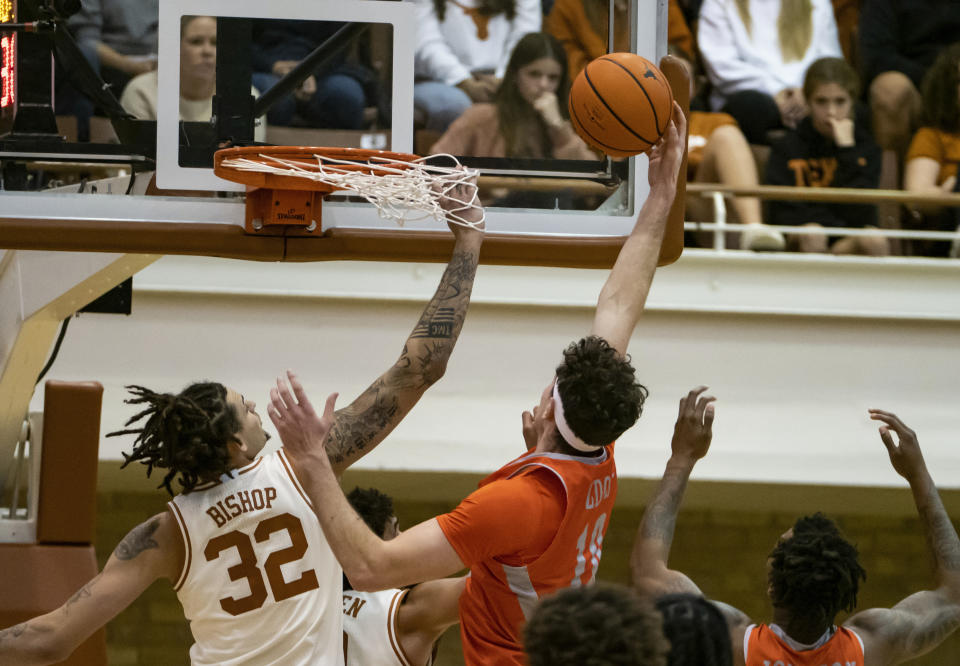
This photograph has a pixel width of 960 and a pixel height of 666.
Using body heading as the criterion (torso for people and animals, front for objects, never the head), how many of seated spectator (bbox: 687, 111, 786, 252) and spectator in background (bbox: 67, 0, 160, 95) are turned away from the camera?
0

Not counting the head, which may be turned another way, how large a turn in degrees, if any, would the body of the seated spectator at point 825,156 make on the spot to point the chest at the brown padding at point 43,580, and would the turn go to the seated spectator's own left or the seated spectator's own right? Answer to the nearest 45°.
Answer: approximately 45° to the seated spectator's own right

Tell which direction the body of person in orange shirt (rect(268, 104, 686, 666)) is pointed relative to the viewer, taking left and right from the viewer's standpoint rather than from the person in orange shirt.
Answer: facing away from the viewer and to the left of the viewer

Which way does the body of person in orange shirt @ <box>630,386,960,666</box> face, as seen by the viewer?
away from the camera

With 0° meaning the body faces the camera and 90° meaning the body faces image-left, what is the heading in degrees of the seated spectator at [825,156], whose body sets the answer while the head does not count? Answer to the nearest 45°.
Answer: approximately 0°
